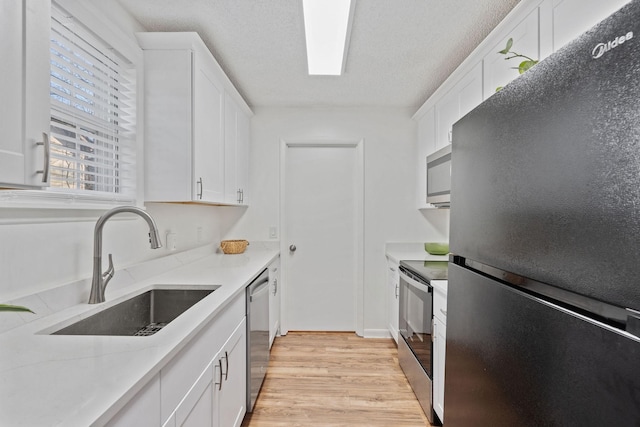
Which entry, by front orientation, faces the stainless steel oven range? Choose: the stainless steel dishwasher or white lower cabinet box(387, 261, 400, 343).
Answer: the stainless steel dishwasher

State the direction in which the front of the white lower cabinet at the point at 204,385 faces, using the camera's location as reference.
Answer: facing to the right of the viewer

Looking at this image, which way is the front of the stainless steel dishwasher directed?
to the viewer's right

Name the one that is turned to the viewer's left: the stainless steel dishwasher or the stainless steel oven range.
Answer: the stainless steel oven range

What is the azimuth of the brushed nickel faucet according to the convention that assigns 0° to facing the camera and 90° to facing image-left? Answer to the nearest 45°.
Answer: approximately 315°

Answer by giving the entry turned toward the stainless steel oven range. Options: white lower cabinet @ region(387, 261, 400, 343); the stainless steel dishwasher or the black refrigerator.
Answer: the stainless steel dishwasher

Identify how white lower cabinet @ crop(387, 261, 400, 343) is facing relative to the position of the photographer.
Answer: facing to the left of the viewer

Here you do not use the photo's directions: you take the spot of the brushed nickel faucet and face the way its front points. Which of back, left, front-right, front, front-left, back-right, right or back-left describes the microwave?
front-left

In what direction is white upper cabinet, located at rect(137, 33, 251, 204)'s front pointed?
to the viewer's right

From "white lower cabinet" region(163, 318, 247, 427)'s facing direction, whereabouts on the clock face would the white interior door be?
The white interior door is roughly at 10 o'clock from the white lower cabinet.

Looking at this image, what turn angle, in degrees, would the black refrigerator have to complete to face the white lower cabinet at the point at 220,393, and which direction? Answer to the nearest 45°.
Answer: approximately 45° to its right

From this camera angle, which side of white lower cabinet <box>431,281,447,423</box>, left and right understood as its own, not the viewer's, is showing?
left

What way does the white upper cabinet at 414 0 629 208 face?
to the viewer's left

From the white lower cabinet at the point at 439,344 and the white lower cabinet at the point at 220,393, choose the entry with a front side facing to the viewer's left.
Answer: the white lower cabinet at the point at 439,344

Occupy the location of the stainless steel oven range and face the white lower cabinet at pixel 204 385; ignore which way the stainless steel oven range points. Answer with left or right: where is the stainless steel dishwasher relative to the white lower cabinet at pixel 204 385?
right
